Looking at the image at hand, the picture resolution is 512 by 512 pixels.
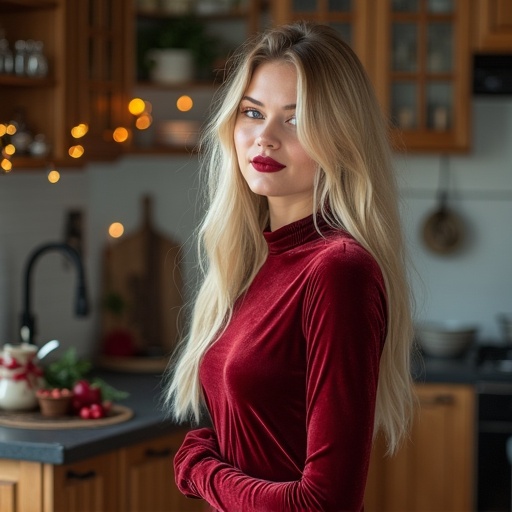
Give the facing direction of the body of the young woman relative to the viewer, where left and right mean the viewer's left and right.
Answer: facing the viewer and to the left of the viewer

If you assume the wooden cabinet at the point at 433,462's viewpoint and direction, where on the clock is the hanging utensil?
The hanging utensil is roughly at 6 o'clock from the wooden cabinet.

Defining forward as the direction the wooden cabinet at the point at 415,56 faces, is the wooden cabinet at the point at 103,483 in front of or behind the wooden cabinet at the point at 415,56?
in front

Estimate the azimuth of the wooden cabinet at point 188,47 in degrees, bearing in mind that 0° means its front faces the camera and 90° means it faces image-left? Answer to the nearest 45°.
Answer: approximately 0°

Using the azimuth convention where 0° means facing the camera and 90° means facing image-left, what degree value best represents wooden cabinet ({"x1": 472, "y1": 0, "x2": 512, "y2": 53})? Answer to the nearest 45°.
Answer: approximately 0°
